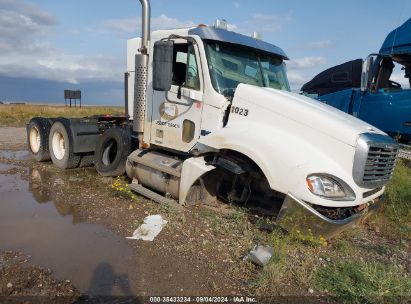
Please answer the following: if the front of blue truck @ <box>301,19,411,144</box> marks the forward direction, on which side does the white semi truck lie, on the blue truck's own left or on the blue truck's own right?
on the blue truck's own left

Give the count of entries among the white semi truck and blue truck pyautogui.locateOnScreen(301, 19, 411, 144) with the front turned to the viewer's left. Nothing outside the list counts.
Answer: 1

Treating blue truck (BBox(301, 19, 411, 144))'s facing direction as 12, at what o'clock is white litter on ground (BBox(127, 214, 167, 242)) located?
The white litter on ground is roughly at 10 o'clock from the blue truck.

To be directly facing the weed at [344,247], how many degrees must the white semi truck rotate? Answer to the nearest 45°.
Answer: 0° — it already faces it

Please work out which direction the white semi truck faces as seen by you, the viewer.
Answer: facing the viewer and to the right of the viewer

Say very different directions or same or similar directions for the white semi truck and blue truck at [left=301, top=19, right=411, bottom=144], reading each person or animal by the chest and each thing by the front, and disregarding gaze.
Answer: very different directions

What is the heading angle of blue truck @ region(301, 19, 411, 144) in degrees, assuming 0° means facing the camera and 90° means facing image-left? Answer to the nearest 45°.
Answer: approximately 90°

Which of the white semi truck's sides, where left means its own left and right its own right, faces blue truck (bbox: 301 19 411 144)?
left

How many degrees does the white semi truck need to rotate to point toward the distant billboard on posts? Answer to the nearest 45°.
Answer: approximately 180°
